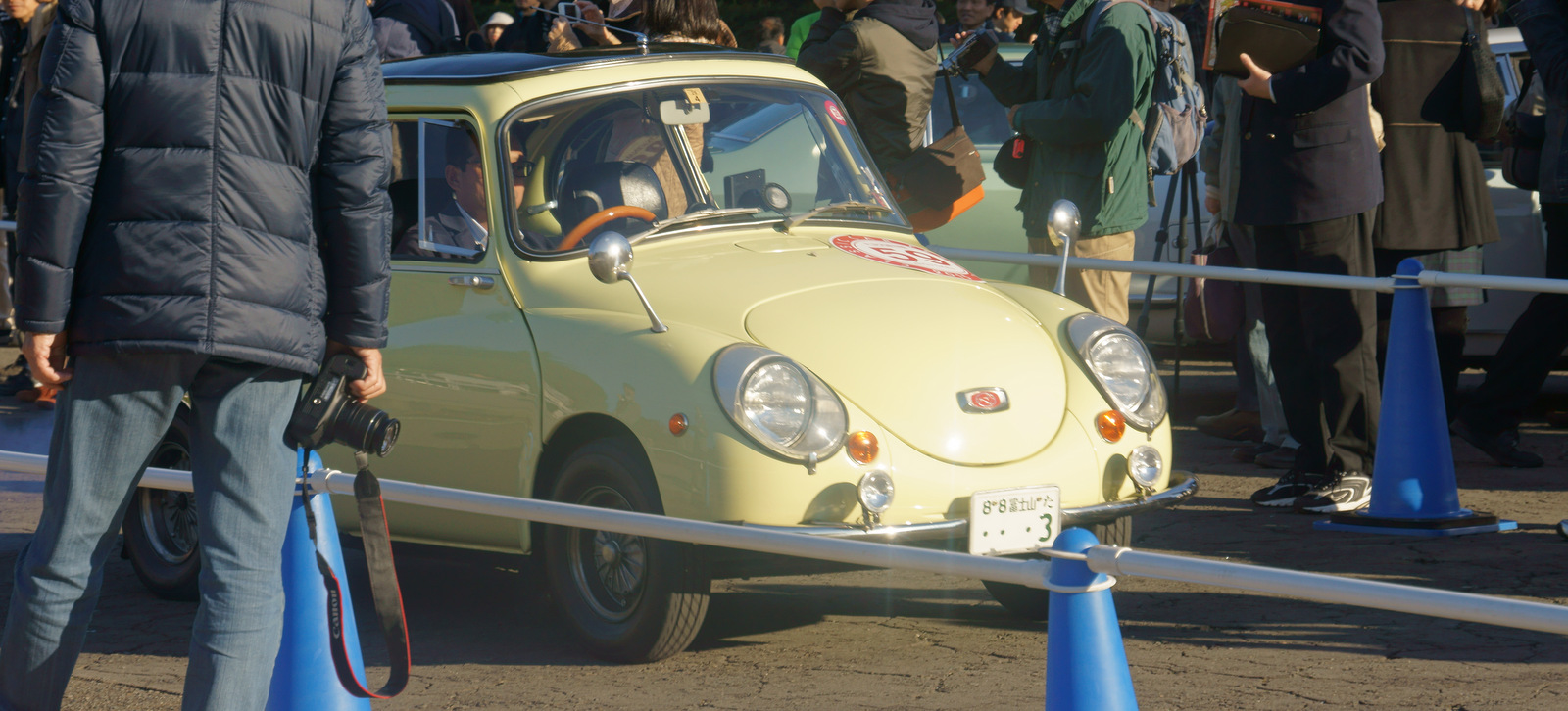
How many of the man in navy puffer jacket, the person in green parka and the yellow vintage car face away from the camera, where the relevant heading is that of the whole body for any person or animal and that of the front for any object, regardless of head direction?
1

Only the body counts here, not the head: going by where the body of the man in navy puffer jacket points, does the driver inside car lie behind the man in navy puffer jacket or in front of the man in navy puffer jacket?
in front

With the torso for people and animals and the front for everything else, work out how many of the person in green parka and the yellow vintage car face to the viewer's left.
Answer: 1

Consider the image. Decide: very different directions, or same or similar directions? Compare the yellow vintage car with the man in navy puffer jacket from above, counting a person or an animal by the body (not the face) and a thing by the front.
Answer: very different directions

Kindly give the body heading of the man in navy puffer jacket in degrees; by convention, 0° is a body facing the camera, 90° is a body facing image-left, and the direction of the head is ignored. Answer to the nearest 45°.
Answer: approximately 180°

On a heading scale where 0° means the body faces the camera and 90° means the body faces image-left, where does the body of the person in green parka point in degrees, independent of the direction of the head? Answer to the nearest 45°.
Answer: approximately 90°

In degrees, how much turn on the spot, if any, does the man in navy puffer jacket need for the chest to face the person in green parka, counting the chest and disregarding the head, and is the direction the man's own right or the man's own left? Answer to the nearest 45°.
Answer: approximately 45° to the man's own right

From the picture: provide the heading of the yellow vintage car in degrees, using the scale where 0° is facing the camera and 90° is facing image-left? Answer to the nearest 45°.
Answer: approximately 315°

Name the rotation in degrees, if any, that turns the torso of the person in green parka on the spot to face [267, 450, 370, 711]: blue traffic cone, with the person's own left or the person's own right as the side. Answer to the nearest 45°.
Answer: approximately 45° to the person's own left
